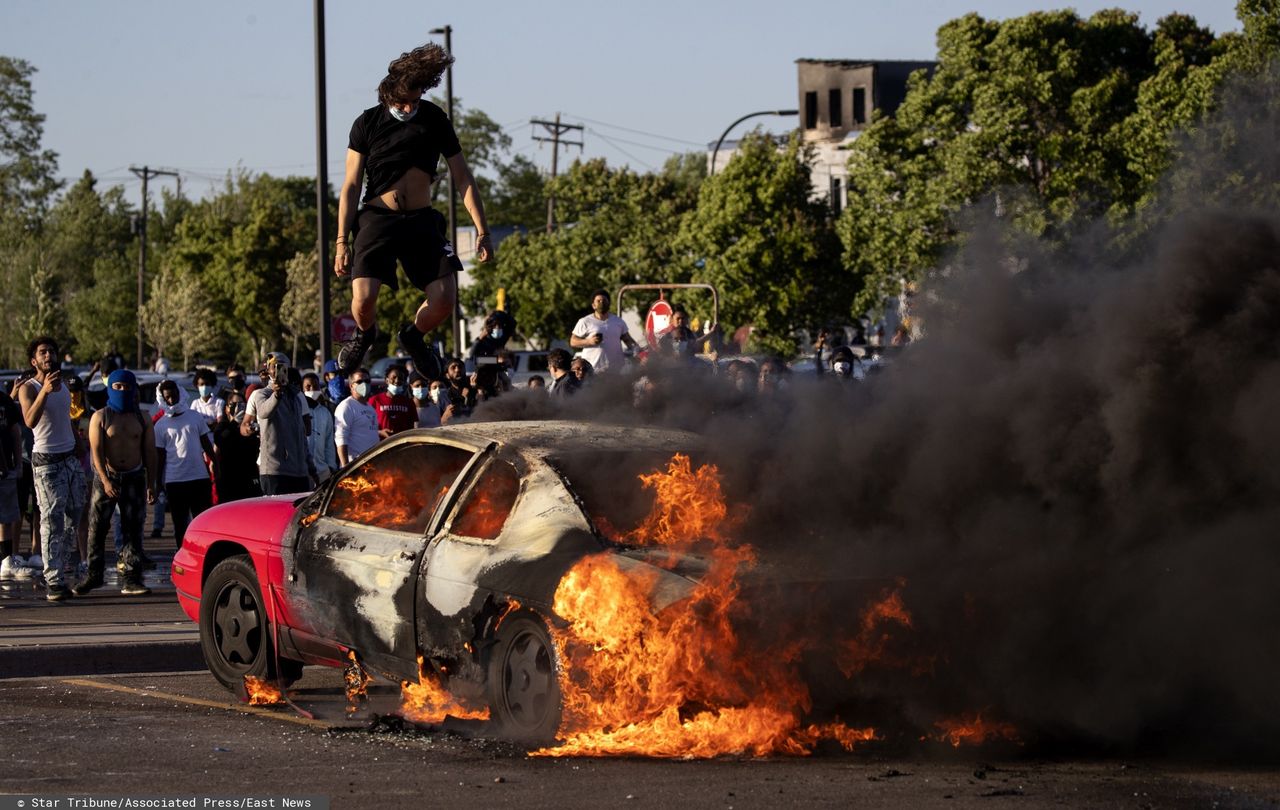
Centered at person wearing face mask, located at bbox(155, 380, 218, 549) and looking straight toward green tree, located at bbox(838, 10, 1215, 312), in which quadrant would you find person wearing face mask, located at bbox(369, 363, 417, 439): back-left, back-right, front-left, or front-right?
front-right

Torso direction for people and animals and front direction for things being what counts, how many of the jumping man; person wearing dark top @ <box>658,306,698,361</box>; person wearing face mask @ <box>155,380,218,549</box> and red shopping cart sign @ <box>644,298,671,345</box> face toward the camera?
4

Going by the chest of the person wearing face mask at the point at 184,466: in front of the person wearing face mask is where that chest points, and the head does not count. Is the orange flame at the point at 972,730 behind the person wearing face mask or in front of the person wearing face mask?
in front

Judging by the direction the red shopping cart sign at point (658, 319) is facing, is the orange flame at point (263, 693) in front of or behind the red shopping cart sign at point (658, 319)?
in front

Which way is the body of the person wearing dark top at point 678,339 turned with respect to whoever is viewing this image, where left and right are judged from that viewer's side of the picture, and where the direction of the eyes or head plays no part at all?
facing the viewer

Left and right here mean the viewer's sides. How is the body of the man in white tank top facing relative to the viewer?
facing the viewer and to the right of the viewer

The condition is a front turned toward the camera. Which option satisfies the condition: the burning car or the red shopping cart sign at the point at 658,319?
the red shopping cart sign

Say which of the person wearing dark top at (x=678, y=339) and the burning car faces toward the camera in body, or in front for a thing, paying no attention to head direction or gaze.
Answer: the person wearing dark top

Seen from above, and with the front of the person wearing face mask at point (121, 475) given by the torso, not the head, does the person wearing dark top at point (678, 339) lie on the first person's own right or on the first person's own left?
on the first person's own left

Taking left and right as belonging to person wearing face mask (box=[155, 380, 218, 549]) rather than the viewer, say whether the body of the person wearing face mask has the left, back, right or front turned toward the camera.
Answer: front

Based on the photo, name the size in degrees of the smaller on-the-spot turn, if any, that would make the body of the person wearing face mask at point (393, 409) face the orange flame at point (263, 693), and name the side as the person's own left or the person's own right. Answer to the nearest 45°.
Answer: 0° — they already face it

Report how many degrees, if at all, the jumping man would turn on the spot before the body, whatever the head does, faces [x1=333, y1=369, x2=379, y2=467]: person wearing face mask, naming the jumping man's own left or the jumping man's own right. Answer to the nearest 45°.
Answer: approximately 180°

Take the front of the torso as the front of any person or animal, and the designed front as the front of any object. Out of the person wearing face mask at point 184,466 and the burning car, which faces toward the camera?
the person wearing face mask

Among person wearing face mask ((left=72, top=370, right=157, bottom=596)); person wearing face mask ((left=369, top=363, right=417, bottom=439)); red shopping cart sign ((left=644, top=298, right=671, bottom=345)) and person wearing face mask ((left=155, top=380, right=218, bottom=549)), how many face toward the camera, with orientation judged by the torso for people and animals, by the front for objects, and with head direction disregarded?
4

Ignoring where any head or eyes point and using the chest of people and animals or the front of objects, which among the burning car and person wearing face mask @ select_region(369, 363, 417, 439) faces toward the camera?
the person wearing face mask

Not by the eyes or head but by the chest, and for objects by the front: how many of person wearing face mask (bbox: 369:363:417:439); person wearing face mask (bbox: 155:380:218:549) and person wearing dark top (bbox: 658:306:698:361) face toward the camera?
3

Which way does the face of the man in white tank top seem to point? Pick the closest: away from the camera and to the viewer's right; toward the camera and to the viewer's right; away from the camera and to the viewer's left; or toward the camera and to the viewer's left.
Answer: toward the camera and to the viewer's right
